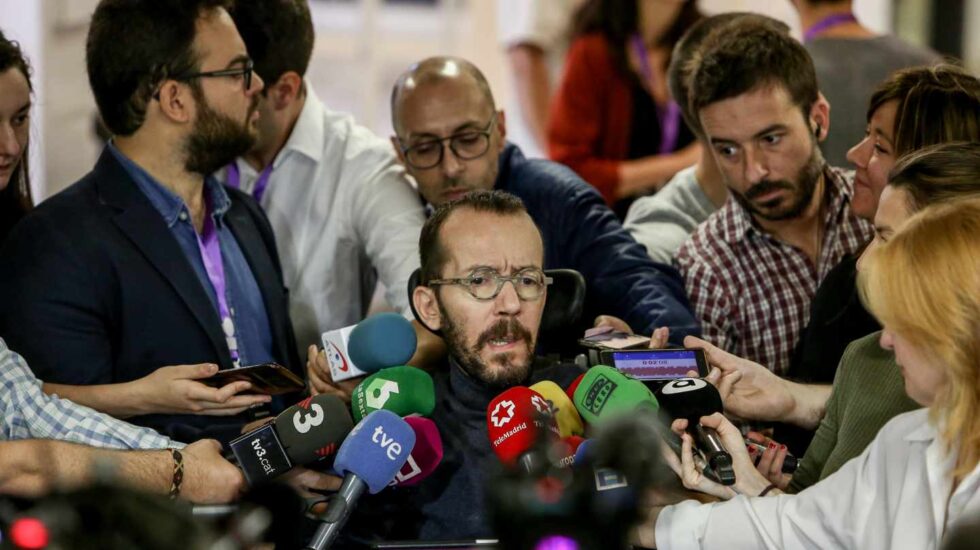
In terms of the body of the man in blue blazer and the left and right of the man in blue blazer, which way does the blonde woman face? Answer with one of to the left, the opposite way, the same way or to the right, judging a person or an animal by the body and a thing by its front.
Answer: the opposite way

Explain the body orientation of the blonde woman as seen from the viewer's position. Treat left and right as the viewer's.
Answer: facing to the left of the viewer

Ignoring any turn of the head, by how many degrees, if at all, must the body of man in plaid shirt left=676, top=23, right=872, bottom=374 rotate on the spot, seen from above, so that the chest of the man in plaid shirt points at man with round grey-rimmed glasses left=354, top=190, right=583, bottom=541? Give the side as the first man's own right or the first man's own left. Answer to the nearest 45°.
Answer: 0° — they already face them

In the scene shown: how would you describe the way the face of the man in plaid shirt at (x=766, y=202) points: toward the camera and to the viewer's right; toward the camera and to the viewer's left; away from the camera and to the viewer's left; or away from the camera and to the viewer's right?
toward the camera and to the viewer's left

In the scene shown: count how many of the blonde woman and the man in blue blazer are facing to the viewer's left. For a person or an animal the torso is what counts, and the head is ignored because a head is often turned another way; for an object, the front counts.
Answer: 1

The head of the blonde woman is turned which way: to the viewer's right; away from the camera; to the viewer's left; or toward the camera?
to the viewer's left

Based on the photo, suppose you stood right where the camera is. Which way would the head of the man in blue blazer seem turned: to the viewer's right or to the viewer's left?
to the viewer's right

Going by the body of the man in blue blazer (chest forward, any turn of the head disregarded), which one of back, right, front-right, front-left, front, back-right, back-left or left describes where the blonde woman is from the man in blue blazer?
front

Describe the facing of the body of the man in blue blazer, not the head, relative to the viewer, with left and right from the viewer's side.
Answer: facing the viewer and to the right of the viewer

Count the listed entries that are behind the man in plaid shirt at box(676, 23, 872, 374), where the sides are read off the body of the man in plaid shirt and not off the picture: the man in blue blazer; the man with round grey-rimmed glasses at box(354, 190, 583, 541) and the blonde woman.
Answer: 0

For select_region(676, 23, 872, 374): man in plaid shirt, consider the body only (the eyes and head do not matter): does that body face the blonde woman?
no

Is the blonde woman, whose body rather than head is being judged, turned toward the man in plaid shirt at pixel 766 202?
no

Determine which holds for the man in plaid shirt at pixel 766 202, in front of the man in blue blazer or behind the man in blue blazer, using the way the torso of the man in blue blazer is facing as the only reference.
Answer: in front

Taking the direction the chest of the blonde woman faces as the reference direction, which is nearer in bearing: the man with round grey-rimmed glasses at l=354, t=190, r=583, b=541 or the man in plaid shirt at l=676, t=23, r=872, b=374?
the man with round grey-rimmed glasses
